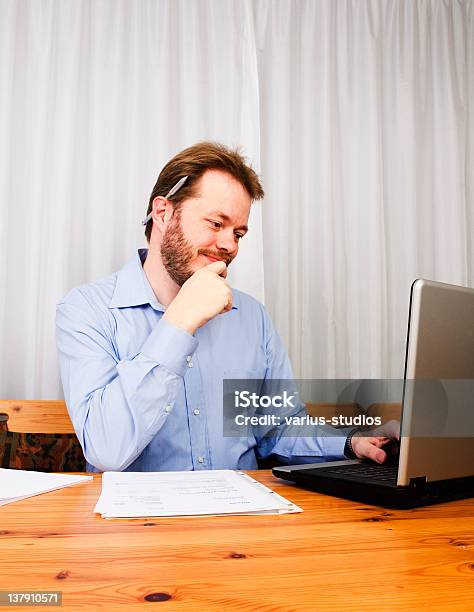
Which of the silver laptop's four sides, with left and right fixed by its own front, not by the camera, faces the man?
front

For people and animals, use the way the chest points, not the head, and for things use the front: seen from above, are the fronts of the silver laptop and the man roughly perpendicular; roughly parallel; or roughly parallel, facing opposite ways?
roughly parallel, facing opposite ways

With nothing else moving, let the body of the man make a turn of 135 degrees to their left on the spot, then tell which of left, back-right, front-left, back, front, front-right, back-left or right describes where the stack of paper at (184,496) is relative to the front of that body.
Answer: back

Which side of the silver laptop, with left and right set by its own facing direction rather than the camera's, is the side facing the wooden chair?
front

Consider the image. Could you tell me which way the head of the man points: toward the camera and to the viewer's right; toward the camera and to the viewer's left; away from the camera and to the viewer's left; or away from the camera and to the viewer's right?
toward the camera and to the viewer's right

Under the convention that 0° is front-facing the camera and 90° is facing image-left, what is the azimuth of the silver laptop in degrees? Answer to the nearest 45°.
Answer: approximately 135°

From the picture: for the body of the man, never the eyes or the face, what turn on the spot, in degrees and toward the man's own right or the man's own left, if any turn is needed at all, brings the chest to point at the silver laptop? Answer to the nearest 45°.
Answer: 0° — they already face it

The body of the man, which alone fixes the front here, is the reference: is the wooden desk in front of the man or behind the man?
in front
